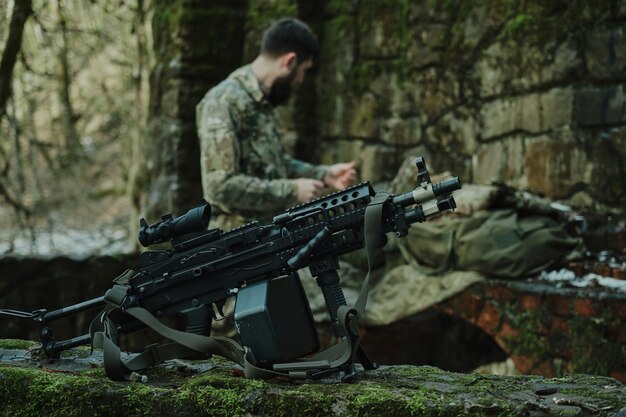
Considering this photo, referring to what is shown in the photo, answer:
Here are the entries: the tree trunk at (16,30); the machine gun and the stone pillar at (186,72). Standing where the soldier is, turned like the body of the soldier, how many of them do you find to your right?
1

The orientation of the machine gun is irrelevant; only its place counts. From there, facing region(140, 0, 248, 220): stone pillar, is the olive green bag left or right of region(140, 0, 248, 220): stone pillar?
right

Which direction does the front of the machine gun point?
to the viewer's right

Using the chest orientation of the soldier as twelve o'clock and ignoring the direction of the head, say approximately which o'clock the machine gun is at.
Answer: The machine gun is roughly at 3 o'clock from the soldier.

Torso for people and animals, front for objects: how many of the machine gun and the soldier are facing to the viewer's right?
2

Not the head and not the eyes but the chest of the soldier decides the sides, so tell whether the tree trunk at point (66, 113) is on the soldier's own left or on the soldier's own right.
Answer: on the soldier's own left

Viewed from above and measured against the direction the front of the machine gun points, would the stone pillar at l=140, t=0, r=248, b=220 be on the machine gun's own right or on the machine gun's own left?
on the machine gun's own left

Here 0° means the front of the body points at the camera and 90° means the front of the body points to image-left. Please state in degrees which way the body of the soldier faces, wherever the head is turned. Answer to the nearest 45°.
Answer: approximately 270°

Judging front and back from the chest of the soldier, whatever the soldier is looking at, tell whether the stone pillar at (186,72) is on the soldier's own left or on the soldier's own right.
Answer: on the soldier's own left

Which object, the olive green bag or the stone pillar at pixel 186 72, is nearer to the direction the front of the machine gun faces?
the olive green bag

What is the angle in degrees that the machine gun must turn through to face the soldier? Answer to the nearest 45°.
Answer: approximately 90° to its left
